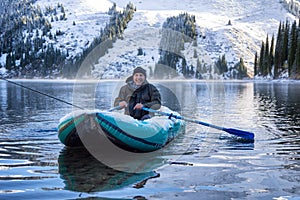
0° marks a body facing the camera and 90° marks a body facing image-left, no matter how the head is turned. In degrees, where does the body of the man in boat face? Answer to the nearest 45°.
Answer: approximately 0°
